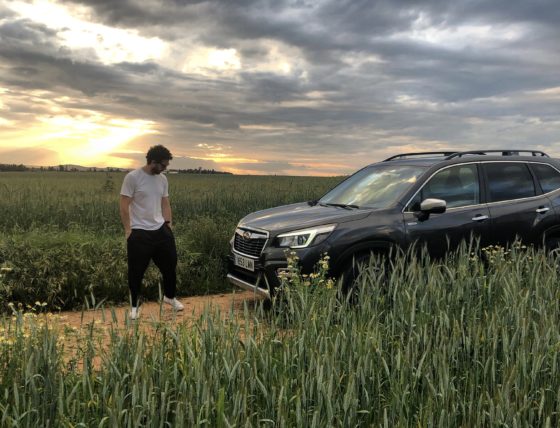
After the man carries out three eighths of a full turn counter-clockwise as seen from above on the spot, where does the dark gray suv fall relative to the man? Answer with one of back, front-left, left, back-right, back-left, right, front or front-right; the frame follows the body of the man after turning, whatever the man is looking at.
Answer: right

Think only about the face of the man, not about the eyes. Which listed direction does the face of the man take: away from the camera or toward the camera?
toward the camera

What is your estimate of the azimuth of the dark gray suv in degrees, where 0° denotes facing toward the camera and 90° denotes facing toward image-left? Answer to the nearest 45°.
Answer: approximately 45°

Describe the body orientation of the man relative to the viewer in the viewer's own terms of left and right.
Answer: facing the viewer and to the right of the viewer
